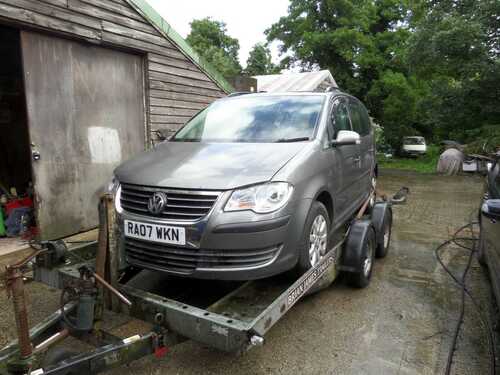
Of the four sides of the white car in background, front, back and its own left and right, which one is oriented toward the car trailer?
front

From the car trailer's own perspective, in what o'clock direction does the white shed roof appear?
The white shed roof is roughly at 5 o'clock from the car trailer.

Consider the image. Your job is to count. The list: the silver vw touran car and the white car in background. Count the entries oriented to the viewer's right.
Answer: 0

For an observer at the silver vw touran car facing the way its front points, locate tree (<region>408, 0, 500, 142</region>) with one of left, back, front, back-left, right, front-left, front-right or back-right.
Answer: back

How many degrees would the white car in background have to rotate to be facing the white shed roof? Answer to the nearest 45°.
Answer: approximately 45° to its right

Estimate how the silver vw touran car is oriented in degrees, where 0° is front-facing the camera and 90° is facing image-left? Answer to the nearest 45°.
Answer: approximately 45°

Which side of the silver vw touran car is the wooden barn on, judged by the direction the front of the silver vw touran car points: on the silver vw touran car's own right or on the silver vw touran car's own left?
on the silver vw touran car's own right

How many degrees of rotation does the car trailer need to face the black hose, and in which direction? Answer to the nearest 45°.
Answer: approximately 135° to its left

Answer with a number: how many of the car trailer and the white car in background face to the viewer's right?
0
